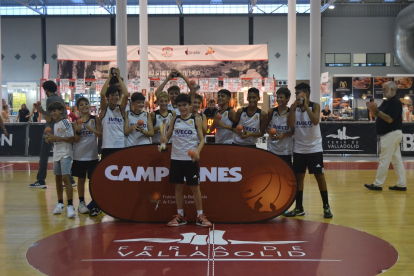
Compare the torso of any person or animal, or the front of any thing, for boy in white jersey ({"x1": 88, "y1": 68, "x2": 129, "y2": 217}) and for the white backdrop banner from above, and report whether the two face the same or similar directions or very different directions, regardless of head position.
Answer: same or similar directions

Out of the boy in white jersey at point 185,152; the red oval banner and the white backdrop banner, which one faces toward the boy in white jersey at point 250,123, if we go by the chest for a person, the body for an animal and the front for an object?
the white backdrop banner

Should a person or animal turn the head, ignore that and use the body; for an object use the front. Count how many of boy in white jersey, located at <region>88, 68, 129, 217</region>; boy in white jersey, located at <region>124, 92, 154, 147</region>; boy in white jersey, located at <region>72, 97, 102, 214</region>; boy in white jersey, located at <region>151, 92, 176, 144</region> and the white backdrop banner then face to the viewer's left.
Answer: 0

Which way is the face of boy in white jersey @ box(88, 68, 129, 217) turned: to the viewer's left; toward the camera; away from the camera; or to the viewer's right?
toward the camera

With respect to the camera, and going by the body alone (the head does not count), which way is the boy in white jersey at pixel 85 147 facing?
toward the camera

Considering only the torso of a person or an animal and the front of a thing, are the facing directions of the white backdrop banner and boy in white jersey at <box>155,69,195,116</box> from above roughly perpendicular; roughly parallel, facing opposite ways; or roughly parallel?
roughly parallel

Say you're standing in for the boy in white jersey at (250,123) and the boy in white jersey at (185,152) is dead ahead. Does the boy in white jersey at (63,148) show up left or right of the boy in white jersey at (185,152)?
right

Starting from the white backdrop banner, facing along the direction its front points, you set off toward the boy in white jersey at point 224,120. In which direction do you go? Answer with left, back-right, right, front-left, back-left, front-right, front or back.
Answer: front

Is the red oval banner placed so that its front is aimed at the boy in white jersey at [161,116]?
no

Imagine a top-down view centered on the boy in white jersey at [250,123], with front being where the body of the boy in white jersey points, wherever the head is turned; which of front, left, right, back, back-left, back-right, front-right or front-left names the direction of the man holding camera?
back-left

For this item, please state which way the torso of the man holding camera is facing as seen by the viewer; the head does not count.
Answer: to the viewer's left

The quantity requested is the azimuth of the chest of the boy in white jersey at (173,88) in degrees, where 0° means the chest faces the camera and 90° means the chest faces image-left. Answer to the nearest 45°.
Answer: approximately 0°

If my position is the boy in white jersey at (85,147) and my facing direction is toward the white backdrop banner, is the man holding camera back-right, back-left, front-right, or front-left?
front-right

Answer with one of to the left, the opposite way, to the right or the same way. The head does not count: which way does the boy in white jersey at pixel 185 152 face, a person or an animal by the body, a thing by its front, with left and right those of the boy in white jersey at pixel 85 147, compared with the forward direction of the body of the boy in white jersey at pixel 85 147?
the same way

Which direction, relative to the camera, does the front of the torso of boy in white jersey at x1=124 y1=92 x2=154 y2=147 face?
toward the camera

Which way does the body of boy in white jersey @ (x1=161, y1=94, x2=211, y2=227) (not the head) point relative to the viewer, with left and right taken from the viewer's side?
facing the viewer
